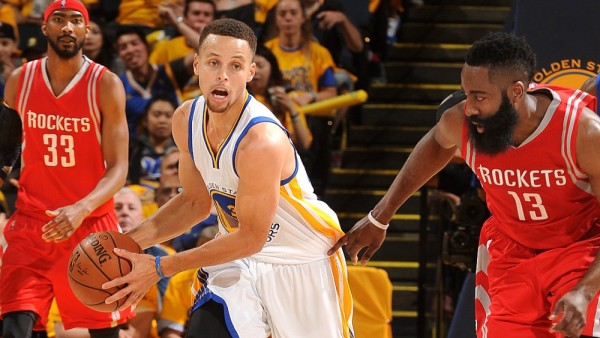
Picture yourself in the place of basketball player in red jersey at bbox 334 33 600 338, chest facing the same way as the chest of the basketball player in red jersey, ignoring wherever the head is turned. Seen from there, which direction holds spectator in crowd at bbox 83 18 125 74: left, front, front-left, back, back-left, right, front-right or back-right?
right

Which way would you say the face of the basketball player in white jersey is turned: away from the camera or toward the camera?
toward the camera

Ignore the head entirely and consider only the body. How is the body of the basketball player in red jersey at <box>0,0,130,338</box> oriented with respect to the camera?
toward the camera

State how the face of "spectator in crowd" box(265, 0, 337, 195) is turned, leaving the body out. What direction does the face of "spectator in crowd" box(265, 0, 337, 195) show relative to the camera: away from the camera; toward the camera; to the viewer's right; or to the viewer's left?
toward the camera

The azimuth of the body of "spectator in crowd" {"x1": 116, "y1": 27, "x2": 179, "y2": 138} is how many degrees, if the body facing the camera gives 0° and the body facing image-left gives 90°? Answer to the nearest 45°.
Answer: approximately 0°

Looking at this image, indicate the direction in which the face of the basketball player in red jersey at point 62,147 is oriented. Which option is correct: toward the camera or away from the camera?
toward the camera

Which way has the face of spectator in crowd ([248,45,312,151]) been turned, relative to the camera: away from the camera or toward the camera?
toward the camera

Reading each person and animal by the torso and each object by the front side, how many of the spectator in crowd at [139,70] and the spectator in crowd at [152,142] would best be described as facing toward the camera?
2

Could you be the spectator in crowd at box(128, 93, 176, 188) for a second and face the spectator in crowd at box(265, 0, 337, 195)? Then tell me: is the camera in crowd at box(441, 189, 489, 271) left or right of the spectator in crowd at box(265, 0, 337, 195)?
right

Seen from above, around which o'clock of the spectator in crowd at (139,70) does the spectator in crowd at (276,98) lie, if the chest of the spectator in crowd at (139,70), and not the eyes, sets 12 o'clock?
the spectator in crowd at (276,98) is roughly at 10 o'clock from the spectator in crowd at (139,70).

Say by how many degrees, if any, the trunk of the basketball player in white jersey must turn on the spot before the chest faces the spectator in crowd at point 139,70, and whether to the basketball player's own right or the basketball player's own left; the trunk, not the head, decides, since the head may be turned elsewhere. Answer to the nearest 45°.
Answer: approximately 135° to the basketball player's own right

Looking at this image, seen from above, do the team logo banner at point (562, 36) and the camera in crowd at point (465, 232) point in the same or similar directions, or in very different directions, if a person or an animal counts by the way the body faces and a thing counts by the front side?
same or similar directions

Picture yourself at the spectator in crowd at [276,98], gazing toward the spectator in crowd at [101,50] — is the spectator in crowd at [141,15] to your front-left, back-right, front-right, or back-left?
front-right

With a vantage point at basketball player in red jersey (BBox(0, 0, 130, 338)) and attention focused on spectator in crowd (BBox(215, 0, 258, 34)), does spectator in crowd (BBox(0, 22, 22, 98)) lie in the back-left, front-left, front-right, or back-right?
front-left

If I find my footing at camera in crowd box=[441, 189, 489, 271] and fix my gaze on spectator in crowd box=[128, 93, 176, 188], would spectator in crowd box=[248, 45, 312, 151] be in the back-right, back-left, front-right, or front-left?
front-right

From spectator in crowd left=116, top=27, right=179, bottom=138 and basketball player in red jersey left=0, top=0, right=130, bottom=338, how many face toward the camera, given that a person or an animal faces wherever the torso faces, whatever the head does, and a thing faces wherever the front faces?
2
